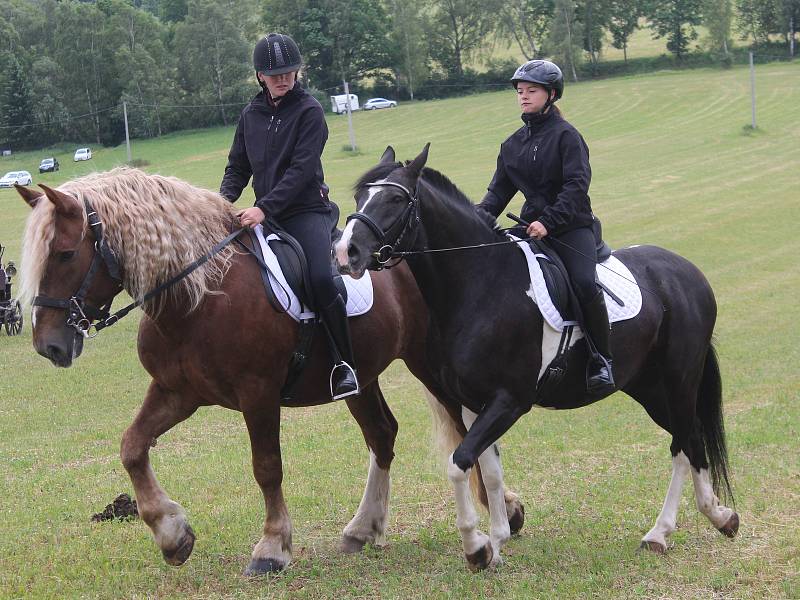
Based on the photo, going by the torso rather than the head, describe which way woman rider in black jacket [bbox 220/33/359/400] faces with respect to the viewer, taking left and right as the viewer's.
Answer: facing the viewer and to the left of the viewer

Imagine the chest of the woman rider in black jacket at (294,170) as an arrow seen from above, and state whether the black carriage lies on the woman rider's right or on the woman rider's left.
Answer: on the woman rider's right

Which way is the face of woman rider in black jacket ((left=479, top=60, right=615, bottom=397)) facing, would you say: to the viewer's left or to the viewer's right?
to the viewer's left

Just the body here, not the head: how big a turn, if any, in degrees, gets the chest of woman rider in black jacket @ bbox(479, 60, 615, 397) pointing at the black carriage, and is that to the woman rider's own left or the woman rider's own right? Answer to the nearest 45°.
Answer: approximately 90° to the woman rider's own right

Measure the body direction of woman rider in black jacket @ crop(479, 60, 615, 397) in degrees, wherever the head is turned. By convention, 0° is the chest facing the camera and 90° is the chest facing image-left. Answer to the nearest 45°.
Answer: approximately 45°

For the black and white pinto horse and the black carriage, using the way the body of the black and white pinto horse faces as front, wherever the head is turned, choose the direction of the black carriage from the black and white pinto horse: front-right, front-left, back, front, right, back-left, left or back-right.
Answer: right

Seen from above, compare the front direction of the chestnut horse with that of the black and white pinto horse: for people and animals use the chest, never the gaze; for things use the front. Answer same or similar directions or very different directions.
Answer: same or similar directions

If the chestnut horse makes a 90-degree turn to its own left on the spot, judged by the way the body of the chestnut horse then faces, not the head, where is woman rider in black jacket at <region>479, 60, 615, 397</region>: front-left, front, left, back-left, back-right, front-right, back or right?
front-left

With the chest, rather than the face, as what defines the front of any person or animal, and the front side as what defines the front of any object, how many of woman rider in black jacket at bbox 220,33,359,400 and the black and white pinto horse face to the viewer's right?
0
